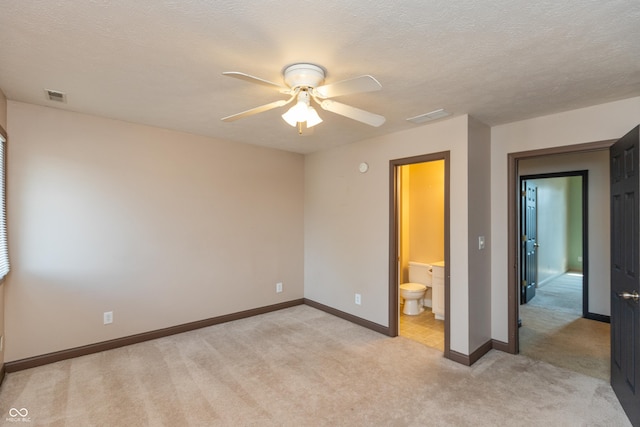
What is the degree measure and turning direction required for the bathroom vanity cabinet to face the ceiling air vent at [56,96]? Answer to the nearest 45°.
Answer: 0° — it already faces it

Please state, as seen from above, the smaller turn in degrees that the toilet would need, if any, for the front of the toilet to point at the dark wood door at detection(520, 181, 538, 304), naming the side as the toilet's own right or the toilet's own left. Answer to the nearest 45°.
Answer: approximately 180°

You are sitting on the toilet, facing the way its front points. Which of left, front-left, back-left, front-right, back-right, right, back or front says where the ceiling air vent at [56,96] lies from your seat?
front

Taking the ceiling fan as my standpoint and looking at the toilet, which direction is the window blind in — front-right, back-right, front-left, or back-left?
back-left

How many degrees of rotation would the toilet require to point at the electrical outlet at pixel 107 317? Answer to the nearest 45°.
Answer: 0° — it already faces it

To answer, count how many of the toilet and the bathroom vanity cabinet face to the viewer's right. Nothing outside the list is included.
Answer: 0

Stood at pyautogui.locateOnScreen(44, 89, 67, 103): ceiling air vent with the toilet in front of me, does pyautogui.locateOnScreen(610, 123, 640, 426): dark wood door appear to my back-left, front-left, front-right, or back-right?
front-right

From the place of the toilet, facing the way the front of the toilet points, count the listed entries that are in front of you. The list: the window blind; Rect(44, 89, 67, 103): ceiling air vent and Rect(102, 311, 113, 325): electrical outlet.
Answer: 3

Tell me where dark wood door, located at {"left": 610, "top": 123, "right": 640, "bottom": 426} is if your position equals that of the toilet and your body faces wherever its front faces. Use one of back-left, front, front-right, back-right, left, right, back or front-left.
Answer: left

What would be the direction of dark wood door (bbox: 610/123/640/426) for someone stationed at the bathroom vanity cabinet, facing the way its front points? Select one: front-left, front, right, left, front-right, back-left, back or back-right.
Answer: left

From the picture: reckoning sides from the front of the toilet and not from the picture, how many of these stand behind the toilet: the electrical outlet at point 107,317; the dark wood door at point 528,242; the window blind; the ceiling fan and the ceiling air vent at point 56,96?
1

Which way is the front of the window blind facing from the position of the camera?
facing to the right of the viewer
